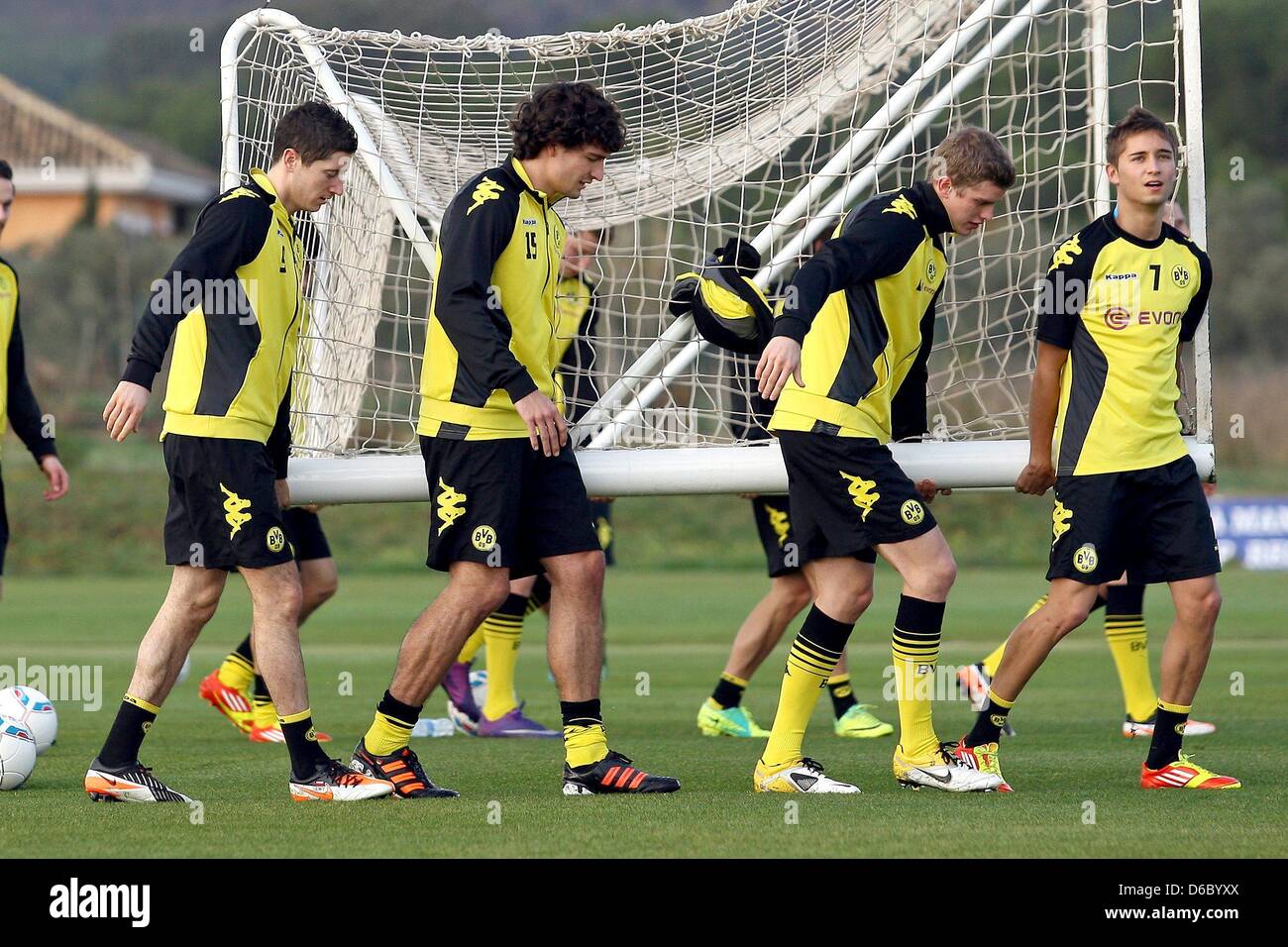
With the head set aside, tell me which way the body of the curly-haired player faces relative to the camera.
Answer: to the viewer's right

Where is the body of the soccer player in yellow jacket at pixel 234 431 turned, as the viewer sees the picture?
to the viewer's right

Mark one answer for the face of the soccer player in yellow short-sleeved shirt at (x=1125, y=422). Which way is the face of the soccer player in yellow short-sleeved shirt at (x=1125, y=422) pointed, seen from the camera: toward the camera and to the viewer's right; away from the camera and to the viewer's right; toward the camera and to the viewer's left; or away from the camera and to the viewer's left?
toward the camera and to the viewer's right

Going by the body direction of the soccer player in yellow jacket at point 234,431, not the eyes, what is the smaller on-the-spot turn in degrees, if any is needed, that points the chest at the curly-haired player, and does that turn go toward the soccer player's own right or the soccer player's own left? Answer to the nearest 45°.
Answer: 0° — they already face them

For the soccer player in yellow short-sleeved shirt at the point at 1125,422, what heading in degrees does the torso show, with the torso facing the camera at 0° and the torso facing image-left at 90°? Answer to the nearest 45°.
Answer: approximately 315°

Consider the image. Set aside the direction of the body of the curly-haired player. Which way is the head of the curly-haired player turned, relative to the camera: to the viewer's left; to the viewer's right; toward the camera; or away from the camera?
to the viewer's right
